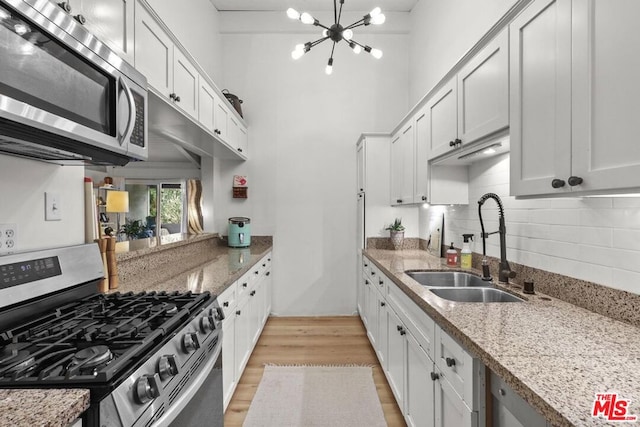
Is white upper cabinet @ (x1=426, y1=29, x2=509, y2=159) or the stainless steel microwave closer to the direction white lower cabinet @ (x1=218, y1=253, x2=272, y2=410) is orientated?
the white upper cabinet

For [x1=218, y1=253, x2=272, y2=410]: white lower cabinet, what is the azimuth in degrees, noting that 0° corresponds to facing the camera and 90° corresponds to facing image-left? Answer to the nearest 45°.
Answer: approximately 270°

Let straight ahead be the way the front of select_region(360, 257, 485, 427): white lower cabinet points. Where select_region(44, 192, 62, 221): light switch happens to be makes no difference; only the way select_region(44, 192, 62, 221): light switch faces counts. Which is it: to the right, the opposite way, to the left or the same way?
the opposite way

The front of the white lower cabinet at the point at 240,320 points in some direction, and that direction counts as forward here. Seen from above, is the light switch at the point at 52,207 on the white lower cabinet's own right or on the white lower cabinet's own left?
on the white lower cabinet's own right

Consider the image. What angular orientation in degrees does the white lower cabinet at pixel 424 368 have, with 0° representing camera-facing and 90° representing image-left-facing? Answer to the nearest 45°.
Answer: approximately 90°

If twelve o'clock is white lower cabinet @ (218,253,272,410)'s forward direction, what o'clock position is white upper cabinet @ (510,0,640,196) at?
The white upper cabinet is roughly at 2 o'clock from the white lower cabinet.

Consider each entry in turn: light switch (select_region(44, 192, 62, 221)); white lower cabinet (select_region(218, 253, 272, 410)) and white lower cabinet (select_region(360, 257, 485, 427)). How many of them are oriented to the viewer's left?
1

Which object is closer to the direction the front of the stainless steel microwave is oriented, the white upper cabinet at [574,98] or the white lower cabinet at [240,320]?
the white upper cabinet

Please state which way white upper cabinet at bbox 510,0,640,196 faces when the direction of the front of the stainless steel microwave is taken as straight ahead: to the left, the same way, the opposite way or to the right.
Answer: the opposite way

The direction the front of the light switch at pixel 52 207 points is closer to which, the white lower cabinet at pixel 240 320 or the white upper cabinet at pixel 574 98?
the white upper cabinet

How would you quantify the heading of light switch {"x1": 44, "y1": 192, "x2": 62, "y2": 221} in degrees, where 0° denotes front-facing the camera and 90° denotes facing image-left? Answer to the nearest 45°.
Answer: approximately 315°

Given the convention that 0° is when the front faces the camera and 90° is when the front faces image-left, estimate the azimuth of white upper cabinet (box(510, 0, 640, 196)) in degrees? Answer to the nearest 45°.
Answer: approximately 45°

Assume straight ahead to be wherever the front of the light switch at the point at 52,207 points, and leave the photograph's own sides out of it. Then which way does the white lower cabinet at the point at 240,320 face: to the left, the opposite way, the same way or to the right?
the same way

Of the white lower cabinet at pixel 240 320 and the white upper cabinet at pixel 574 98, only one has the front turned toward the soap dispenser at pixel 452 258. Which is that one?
the white lower cabinet

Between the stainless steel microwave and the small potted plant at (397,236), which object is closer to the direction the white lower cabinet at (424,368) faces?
the stainless steel microwave

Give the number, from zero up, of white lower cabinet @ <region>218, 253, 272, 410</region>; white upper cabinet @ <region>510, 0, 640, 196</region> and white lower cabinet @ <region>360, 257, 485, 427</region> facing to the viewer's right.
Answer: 1

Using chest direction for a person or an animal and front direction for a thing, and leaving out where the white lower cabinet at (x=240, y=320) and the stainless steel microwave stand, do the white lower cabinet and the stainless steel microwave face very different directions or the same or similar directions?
same or similar directions

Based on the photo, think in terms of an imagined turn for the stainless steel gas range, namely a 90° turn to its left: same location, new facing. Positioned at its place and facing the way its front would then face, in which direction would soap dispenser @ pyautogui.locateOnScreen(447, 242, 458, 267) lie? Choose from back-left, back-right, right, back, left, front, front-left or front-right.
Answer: front-right

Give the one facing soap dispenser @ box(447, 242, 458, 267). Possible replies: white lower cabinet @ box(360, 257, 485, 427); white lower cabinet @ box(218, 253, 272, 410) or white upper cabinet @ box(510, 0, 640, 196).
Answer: white lower cabinet @ box(218, 253, 272, 410)
